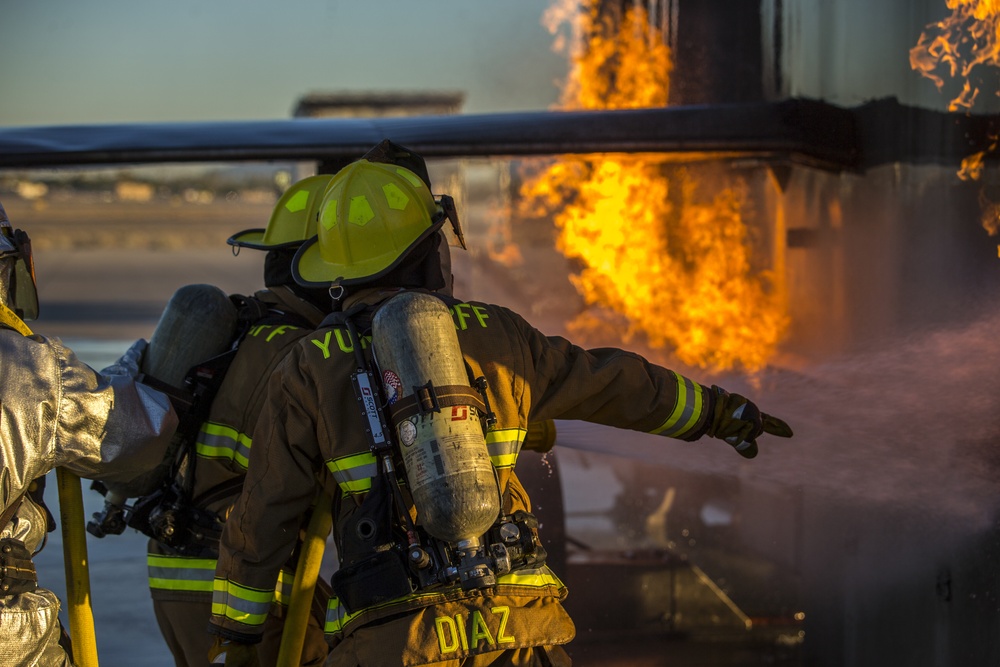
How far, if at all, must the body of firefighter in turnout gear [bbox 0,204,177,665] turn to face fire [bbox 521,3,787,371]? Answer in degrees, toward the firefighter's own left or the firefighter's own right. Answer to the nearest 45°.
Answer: approximately 45° to the firefighter's own left

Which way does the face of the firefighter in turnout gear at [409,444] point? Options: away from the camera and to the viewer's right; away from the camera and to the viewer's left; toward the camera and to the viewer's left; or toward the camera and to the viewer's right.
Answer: away from the camera and to the viewer's right

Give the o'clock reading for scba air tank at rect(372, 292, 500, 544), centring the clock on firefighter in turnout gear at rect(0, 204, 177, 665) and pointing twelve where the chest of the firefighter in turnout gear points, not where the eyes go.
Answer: The scba air tank is roughly at 1 o'clock from the firefighter in turnout gear.

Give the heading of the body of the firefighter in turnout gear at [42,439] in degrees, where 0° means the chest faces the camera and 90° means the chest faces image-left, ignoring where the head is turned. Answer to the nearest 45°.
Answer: approximately 270°

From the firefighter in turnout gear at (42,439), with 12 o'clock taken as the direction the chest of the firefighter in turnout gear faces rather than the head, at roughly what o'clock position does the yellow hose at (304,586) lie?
The yellow hose is roughly at 12 o'clock from the firefighter in turnout gear.
